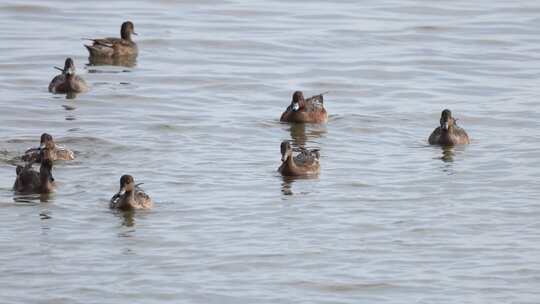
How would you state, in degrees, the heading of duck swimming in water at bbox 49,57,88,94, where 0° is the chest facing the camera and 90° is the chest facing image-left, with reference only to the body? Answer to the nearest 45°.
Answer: approximately 0°

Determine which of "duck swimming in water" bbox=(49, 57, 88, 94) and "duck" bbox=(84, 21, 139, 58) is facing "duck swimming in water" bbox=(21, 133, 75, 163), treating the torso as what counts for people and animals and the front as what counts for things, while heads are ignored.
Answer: "duck swimming in water" bbox=(49, 57, 88, 94)

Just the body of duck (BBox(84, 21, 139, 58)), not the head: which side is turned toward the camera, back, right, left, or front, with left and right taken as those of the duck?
right

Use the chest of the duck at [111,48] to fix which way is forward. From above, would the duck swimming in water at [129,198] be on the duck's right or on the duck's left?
on the duck's right

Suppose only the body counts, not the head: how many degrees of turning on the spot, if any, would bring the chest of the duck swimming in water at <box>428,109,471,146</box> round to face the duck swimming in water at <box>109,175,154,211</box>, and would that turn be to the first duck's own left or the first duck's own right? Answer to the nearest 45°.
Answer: approximately 45° to the first duck's own right

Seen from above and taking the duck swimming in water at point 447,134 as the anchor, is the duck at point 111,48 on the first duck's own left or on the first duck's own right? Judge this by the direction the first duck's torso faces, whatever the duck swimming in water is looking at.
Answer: on the first duck's own right

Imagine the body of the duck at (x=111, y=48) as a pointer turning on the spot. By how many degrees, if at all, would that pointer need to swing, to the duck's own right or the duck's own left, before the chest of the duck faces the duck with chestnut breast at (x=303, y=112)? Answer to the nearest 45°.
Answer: approximately 45° to the duck's own right

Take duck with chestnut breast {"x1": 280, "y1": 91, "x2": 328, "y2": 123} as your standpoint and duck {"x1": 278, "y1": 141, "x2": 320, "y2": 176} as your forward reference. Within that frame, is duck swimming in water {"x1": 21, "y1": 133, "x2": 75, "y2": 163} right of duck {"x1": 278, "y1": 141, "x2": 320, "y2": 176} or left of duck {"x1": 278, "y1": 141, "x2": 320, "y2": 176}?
right

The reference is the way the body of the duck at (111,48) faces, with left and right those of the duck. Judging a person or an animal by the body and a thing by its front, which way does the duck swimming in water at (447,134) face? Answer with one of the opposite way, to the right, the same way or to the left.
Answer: to the right

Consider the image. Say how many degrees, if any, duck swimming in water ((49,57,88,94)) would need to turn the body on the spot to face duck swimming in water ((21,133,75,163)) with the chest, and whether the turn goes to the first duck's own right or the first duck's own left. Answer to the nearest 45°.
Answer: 0° — it already faces it
